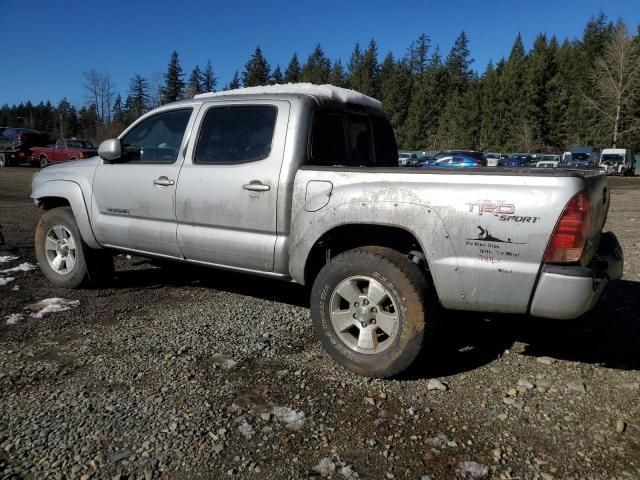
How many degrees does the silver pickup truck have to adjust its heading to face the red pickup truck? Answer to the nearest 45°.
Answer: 0° — it already faces it

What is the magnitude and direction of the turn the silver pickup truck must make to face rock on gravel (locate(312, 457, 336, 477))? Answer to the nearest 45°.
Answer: approximately 135° to its left

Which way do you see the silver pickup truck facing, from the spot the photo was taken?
facing away from the viewer and to the left of the viewer

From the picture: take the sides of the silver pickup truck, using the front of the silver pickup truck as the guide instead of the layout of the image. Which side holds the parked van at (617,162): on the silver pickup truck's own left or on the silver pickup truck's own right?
on the silver pickup truck's own right

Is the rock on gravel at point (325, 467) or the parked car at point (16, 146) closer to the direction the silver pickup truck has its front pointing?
the parked car

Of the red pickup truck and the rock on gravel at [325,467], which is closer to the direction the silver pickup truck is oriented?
the red pickup truck
